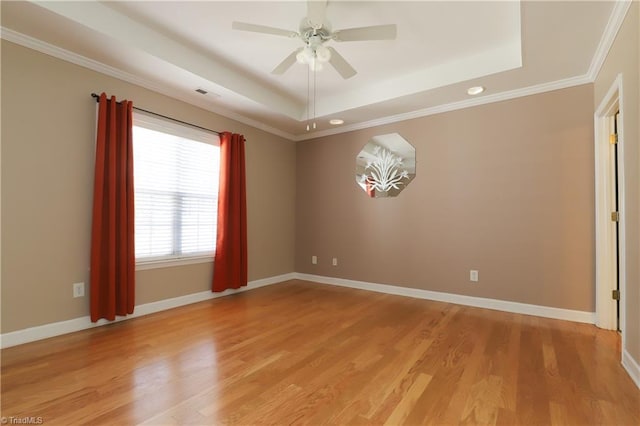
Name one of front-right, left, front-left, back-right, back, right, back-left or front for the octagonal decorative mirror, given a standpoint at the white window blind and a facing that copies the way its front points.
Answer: front-left

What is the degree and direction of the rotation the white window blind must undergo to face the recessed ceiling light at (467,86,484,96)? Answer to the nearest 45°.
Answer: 0° — it already faces it

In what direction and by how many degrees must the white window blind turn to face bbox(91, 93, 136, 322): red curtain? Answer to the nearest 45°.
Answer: approximately 90° to its right

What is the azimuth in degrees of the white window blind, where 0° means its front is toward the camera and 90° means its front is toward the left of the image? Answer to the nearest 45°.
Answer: approximately 315°

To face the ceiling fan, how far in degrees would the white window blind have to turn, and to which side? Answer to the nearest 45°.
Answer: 0° — it already faces it

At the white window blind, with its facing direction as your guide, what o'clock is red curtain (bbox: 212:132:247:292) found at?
The red curtain is roughly at 10 o'clock from the white window blind.

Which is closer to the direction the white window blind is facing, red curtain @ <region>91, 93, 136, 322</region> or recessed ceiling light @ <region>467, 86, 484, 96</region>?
the recessed ceiling light
